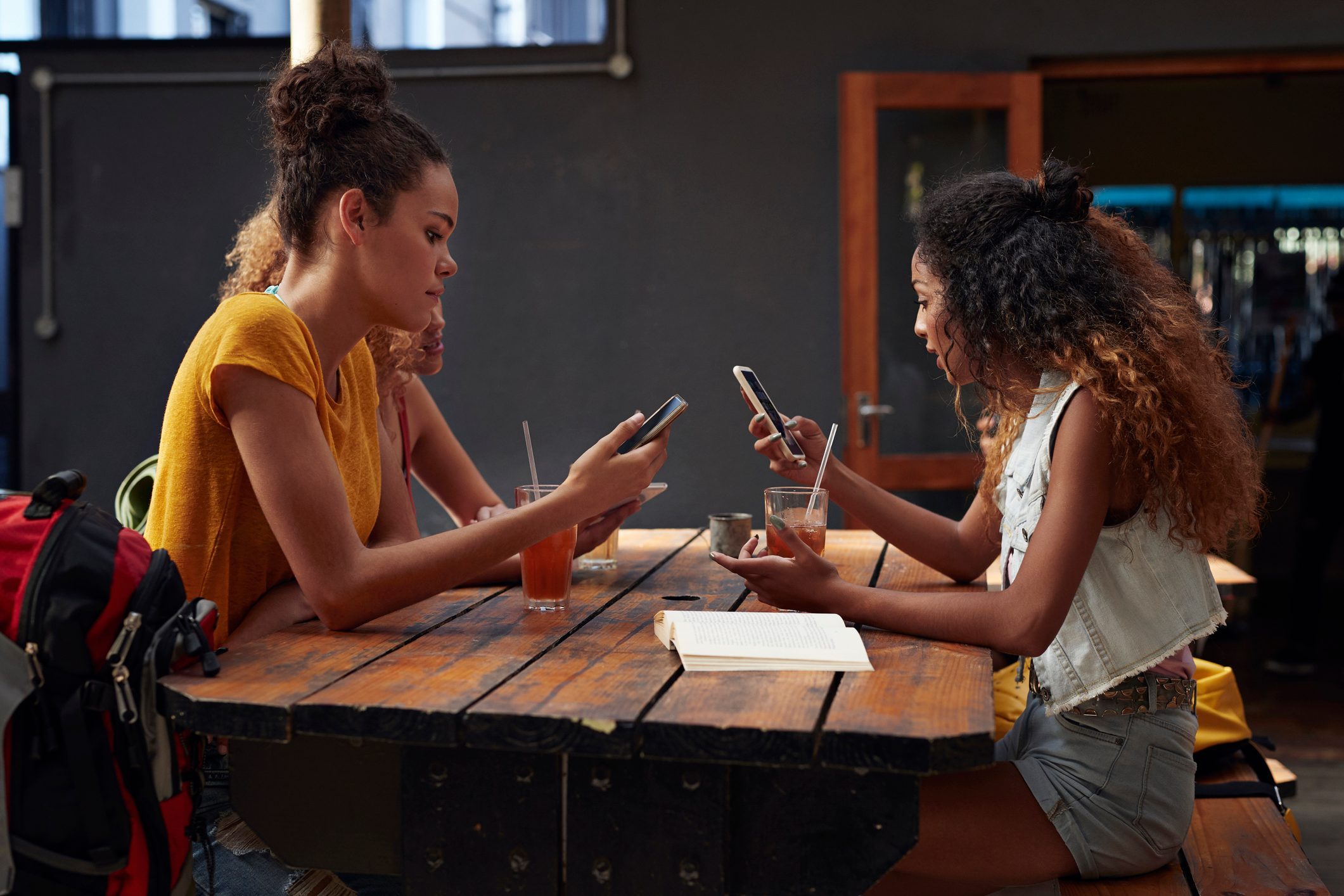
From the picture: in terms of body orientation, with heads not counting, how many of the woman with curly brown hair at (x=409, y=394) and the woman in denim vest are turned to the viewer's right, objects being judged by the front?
1

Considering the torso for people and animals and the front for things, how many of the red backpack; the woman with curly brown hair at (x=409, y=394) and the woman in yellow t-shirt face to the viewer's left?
0

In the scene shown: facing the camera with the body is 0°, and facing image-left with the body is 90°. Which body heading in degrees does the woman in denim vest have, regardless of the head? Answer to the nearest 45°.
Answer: approximately 90°

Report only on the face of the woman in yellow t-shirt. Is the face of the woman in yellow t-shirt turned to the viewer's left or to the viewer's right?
to the viewer's right

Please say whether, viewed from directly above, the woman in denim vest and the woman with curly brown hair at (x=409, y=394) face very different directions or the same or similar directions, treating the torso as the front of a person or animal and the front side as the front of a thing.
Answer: very different directions

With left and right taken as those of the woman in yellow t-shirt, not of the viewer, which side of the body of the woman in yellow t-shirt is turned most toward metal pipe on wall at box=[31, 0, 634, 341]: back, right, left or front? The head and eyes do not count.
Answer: left

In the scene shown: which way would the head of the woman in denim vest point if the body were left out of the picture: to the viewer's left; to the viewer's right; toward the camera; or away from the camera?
to the viewer's left

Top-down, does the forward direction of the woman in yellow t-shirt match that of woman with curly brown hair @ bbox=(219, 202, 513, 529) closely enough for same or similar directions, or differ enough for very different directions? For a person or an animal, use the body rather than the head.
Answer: same or similar directions

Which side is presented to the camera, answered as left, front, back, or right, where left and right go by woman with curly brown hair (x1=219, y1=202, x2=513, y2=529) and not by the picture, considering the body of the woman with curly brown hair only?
right
